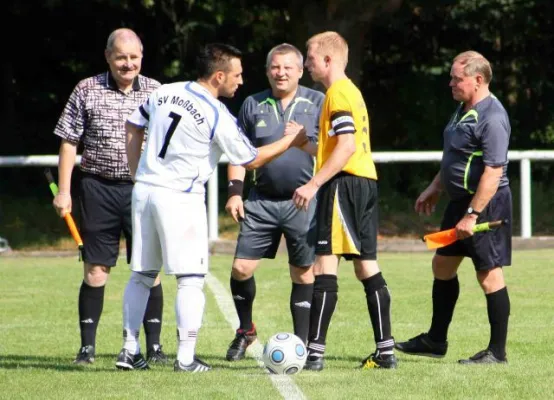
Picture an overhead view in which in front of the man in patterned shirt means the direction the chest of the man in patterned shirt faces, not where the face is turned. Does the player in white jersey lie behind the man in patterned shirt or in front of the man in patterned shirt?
in front

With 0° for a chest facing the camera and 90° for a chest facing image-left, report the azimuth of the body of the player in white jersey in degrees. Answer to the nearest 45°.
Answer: approximately 225°

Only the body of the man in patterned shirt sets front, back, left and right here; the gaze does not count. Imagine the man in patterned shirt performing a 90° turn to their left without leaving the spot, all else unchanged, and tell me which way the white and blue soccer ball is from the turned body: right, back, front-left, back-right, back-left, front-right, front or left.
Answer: front-right

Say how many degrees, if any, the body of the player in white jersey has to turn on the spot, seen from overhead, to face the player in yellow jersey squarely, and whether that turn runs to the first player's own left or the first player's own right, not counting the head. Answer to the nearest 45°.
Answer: approximately 45° to the first player's own right

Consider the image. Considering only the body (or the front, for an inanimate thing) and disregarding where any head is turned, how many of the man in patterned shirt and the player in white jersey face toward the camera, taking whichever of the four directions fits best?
1

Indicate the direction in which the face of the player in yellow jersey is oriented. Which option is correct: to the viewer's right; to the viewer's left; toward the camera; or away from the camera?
to the viewer's left

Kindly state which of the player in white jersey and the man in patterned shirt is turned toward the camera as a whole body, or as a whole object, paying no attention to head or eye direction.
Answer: the man in patterned shirt

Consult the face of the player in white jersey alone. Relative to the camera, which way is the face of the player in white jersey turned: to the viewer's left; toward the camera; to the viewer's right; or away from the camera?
to the viewer's right

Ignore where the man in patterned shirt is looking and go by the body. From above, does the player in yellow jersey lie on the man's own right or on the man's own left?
on the man's own left

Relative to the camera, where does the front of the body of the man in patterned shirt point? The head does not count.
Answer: toward the camera

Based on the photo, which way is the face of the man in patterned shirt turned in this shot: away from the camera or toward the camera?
toward the camera
